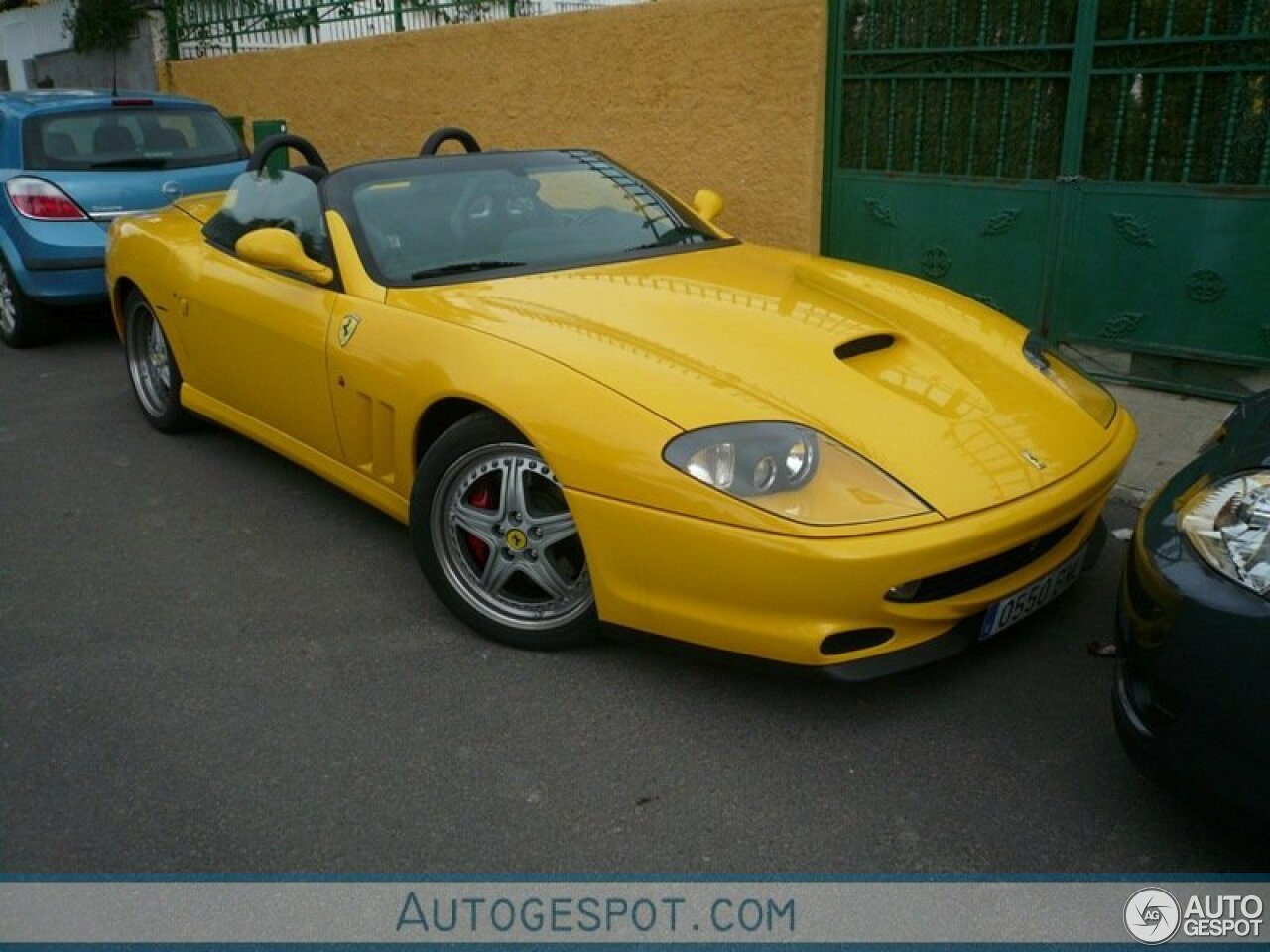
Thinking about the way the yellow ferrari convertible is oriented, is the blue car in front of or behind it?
behind

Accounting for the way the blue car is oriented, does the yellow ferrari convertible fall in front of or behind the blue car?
behind

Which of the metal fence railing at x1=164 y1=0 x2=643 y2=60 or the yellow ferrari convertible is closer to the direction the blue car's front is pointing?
the metal fence railing

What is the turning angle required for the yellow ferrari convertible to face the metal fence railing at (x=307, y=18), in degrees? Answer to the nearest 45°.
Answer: approximately 135° to its left

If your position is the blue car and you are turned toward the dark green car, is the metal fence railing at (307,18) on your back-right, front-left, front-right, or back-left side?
back-left

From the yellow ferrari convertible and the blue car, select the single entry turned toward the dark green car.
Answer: the yellow ferrari convertible

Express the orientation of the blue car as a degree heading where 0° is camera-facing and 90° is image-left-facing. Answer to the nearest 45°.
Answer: approximately 135°

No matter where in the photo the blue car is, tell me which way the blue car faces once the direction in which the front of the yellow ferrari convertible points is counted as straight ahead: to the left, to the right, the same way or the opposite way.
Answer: the opposite way

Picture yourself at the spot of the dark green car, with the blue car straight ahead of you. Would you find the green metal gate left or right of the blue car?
right

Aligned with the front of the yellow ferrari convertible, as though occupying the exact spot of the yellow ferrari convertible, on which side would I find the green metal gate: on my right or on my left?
on my left
